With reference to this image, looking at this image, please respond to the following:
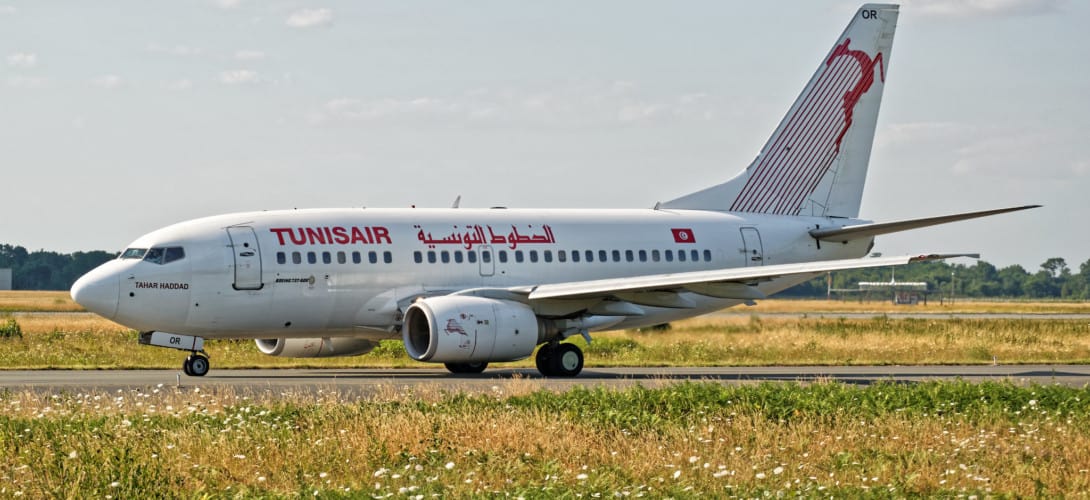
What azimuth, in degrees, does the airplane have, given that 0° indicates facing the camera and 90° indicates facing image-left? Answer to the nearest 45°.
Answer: approximately 45°
